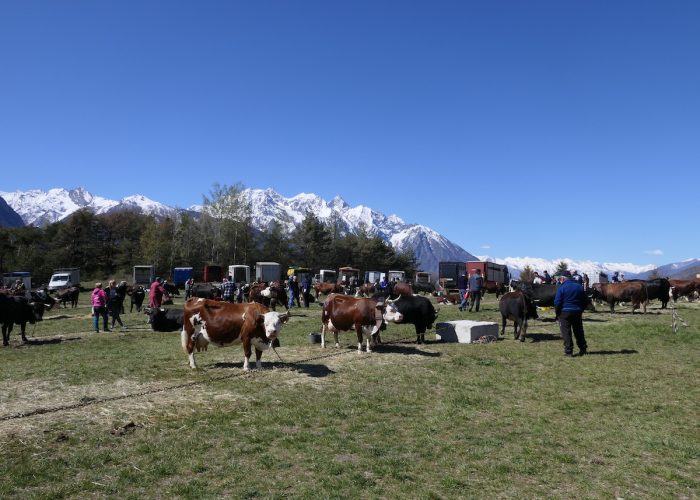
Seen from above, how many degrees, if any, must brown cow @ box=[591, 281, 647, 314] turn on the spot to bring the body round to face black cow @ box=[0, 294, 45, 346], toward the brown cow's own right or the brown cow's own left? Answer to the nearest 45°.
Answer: approximately 45° to the brown cow's own left

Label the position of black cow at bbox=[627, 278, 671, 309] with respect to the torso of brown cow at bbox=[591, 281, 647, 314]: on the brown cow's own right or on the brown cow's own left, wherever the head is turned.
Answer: on the brown cow's own right

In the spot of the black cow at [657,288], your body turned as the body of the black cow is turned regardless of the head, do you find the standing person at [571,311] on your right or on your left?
on your right

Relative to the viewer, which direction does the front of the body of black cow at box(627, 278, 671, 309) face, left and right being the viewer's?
facing to the right of the viewer

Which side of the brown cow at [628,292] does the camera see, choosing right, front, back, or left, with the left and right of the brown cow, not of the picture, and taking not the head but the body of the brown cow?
left

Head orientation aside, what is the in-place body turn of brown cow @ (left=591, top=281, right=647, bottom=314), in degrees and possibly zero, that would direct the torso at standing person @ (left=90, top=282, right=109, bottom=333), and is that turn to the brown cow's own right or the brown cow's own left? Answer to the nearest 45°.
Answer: approximately 45° to the brown cow's own left
